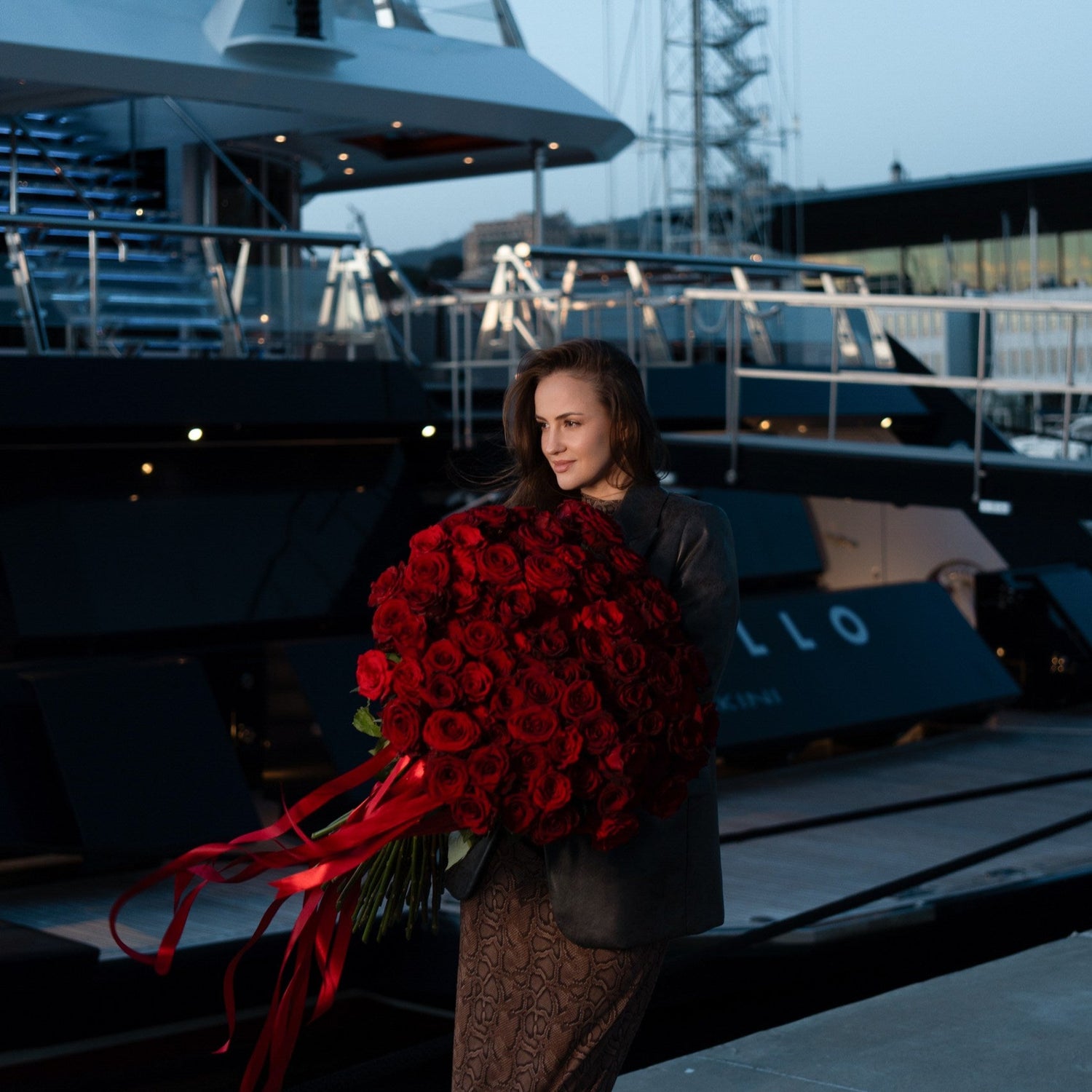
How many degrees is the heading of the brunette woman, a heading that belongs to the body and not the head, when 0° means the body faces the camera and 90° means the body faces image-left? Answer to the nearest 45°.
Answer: approximately 45°
